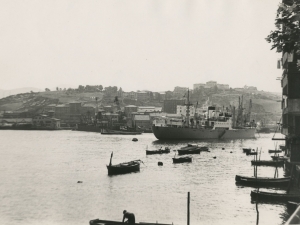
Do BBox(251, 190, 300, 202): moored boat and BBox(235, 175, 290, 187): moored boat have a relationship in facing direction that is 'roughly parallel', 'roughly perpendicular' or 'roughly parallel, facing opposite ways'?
roughly parallel

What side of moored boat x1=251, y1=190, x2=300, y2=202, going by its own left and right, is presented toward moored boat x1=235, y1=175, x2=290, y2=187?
right

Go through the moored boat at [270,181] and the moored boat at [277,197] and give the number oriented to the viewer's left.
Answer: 2

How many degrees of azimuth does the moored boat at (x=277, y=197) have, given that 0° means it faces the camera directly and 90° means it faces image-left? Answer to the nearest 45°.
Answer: approximately 90°

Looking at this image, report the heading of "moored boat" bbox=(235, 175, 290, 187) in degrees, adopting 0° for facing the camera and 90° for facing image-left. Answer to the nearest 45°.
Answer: approximately 90°
